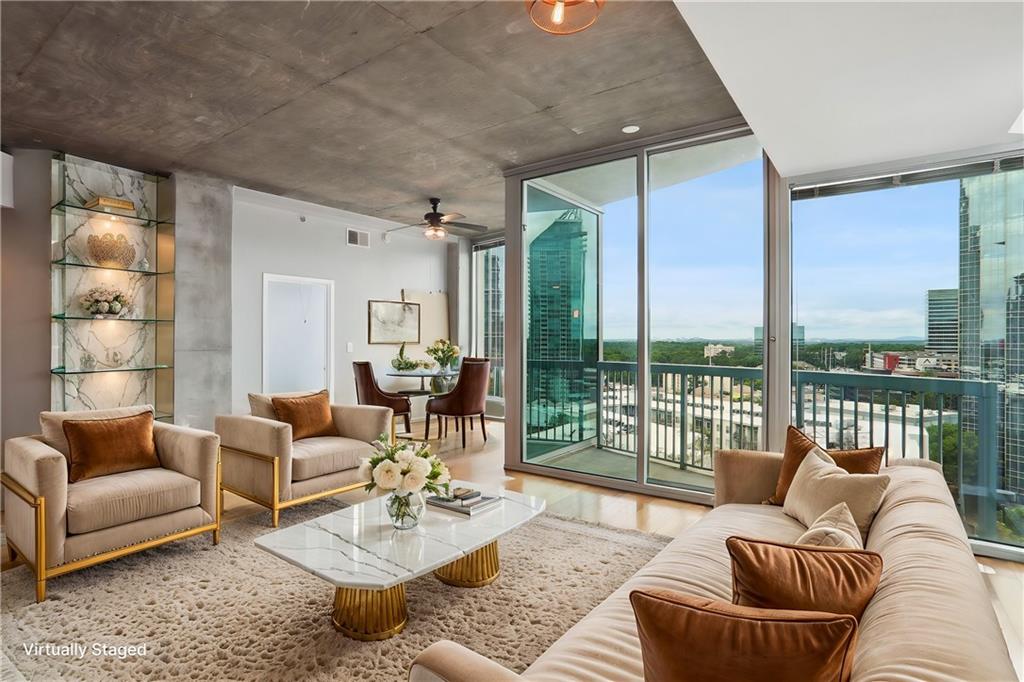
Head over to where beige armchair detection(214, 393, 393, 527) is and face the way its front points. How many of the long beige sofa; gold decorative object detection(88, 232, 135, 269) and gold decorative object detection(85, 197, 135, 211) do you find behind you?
2

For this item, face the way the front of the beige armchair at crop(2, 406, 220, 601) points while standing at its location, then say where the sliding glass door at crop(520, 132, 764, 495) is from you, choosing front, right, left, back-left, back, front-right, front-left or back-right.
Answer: front-left

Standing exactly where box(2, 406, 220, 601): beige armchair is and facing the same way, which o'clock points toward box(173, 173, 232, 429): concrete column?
The concrete column is roughly at 8 o'clock from the beige armchair.

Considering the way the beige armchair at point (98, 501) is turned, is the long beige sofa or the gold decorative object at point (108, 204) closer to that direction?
the long beige sofa

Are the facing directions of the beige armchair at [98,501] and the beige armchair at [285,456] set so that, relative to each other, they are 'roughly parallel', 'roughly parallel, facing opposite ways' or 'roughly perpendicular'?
roughly parallel

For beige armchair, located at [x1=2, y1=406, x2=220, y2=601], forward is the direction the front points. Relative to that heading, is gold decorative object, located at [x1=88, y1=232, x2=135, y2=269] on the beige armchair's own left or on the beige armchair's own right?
on the beige armchair's own left

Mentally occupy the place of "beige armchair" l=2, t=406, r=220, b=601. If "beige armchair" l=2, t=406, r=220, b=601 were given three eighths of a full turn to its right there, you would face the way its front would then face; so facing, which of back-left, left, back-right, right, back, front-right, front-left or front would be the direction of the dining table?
back-right

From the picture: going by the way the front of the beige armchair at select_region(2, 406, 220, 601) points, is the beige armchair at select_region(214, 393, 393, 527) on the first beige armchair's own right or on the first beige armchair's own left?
on the first beige armchair's own left

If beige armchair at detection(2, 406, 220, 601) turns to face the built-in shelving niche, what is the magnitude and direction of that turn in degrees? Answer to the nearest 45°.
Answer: approximately 135° to its left

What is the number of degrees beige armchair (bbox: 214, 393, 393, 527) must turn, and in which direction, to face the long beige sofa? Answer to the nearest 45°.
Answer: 0° — it already faces it

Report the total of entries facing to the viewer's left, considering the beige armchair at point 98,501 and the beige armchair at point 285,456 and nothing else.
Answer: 0

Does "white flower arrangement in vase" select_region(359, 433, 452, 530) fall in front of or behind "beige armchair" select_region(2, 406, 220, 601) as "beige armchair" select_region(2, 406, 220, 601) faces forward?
in front

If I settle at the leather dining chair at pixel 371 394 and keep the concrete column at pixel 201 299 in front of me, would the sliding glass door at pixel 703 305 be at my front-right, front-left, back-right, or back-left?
back-left

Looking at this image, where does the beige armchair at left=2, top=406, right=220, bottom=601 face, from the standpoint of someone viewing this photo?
facing the viewer and to the right of the viewer
